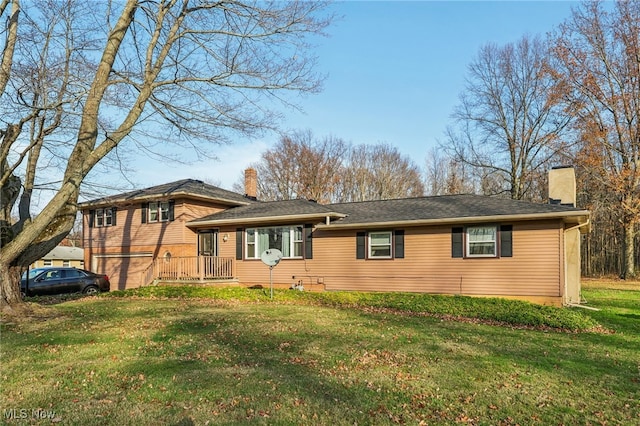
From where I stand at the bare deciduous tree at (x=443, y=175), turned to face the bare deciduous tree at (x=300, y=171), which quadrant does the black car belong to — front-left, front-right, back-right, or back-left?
front-left

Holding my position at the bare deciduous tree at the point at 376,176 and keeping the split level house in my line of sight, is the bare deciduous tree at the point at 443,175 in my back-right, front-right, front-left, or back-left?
back-left

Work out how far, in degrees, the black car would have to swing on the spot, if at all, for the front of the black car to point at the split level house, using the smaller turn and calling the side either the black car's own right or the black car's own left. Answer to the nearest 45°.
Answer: approximately 135° to the black car's own left

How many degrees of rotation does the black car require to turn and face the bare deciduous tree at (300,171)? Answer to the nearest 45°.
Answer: approximately 135° to its right

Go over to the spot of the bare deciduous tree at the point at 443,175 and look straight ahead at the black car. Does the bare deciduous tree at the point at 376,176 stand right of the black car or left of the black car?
right

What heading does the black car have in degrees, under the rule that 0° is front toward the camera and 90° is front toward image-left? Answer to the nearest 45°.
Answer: approximately 90°
